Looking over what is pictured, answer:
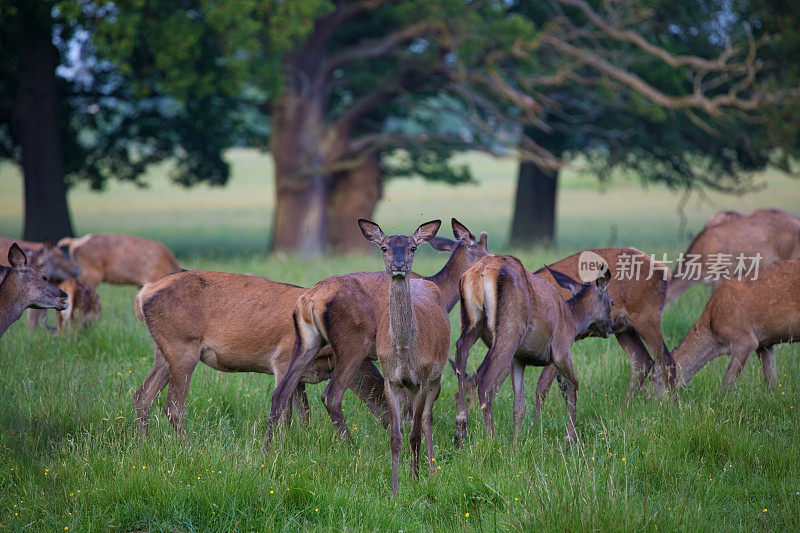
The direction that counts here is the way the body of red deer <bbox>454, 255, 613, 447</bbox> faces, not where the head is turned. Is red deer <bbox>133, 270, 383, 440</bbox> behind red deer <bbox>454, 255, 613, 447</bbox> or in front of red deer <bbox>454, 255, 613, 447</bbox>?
behind

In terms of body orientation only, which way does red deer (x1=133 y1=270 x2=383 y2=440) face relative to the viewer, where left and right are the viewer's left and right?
facing to the right of the viewer

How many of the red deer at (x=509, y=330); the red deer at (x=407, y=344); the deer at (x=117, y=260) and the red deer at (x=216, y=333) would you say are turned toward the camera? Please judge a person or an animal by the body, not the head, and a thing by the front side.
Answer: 1

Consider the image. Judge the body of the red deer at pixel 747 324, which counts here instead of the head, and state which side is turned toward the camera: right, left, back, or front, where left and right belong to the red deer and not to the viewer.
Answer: left

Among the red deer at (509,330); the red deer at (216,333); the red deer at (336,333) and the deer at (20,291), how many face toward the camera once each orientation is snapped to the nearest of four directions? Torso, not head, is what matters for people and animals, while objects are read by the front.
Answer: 0

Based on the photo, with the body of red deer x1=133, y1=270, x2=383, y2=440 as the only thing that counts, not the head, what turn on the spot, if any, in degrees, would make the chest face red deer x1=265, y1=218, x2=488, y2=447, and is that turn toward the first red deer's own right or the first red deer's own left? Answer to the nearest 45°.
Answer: approximately 45° to the first red deer's own right

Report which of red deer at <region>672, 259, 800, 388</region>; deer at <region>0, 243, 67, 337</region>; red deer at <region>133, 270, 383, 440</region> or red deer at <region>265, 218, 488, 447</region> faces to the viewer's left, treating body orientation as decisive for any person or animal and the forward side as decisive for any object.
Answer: red deer at <region>672, 259, 800, 388</region>

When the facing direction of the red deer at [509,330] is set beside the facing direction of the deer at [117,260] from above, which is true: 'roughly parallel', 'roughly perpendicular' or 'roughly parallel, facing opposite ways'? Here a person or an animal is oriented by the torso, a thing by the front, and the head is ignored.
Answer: roughly parallel

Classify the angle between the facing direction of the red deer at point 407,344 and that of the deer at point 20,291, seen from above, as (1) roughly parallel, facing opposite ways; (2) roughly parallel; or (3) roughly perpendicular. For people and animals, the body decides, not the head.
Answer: roughly perpendicular

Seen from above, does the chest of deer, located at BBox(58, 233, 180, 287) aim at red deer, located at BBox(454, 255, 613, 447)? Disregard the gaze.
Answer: no

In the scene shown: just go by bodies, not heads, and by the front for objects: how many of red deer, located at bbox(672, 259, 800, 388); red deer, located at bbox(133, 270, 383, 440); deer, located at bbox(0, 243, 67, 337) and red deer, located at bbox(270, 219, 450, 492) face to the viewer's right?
2

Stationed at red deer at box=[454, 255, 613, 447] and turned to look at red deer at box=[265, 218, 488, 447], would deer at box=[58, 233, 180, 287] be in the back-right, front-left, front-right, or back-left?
front-right

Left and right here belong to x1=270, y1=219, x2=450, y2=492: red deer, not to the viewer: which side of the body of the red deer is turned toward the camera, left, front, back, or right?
front

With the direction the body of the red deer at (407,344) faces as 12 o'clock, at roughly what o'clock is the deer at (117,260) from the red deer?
The deer is roughly at 5 o'clock from the red deer.

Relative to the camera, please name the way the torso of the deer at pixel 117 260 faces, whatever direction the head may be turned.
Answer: to the viewer's right

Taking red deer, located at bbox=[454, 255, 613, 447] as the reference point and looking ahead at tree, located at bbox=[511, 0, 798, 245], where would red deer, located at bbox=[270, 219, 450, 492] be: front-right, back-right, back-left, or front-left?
back-left

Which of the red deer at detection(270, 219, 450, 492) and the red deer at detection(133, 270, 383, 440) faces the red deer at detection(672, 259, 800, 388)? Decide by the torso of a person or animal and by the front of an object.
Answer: the red deer at detection(133, 270, 383, 440)

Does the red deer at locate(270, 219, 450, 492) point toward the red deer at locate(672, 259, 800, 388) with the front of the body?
no

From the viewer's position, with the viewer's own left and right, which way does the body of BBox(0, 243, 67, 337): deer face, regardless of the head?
facing to the right of the viewer
